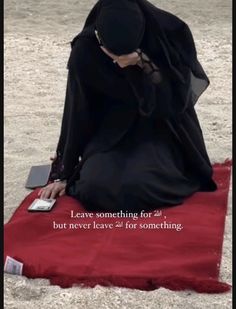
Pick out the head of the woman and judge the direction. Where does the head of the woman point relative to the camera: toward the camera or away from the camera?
toward the camera

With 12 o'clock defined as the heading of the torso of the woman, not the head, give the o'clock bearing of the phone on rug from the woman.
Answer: The phone on rug is roughly at 2 o'clock from the woman.

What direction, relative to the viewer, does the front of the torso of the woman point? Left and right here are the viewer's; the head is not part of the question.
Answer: facing the viewer
